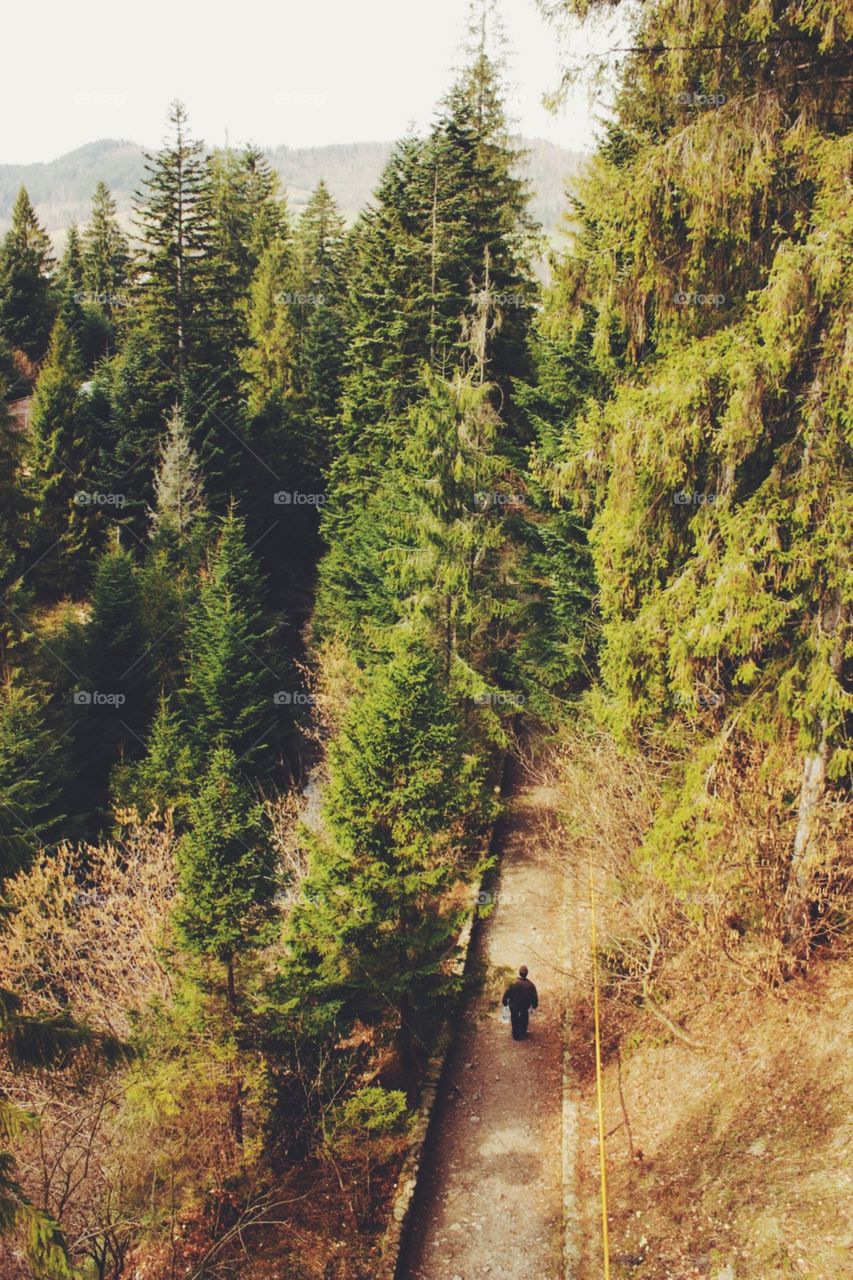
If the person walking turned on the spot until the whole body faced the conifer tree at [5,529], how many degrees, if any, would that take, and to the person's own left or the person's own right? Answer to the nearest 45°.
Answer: approximately 45° to the person's own left

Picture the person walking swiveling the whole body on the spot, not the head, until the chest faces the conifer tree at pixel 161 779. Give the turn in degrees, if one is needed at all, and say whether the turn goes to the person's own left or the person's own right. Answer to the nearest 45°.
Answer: approximately 45° to the person's own left

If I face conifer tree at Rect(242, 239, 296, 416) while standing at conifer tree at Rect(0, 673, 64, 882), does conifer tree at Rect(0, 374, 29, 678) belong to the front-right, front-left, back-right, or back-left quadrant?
front-left

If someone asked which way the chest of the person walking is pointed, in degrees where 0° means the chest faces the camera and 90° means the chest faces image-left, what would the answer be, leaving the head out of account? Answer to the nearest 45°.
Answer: approximately 180°

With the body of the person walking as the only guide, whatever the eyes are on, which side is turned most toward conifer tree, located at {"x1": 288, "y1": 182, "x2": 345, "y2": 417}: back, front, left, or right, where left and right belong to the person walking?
front
